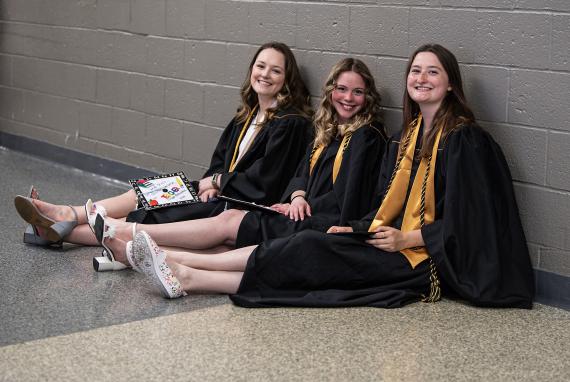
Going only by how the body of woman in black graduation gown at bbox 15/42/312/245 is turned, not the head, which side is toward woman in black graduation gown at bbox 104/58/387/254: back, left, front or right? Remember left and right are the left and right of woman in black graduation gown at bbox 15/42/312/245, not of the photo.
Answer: left

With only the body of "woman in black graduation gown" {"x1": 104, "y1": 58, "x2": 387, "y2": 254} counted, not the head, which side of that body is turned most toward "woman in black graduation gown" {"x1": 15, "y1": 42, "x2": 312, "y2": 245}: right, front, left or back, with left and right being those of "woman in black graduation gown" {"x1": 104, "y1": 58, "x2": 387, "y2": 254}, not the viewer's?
right

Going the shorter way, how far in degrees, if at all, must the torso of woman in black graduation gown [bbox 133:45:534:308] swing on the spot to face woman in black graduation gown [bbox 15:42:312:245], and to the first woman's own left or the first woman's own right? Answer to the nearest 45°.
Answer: approximately 90° to the first woman's own right

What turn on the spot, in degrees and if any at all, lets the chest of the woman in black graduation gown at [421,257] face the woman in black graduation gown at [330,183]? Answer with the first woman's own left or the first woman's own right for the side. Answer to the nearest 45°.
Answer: approximately 90° to the first woman's own right

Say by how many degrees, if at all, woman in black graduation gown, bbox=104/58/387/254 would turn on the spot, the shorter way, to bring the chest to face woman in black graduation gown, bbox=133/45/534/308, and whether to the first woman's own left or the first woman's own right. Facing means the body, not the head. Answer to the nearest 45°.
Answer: approximately 90° to the first woman's own left

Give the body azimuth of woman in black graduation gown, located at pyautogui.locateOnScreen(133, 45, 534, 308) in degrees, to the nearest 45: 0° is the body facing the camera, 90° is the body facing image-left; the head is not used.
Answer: approximately 45°
